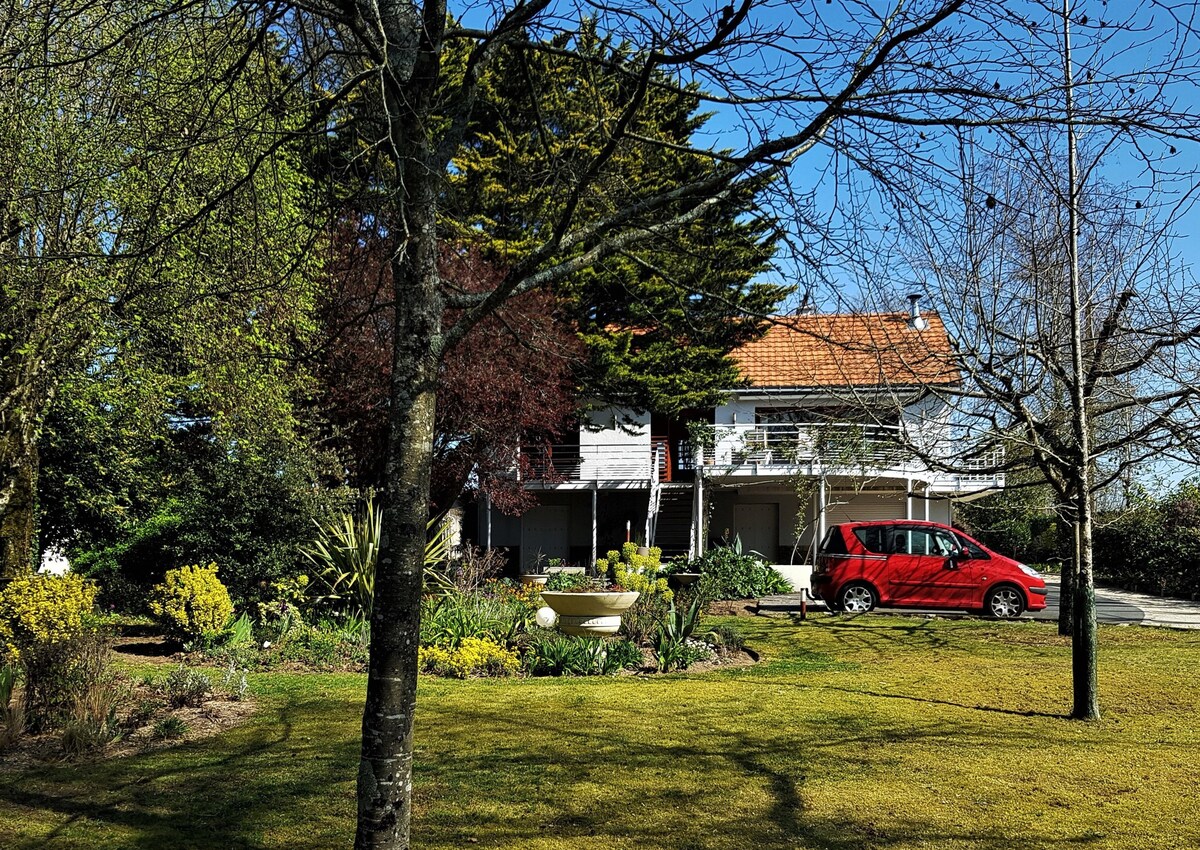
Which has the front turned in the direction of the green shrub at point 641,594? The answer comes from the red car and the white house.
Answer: the white house

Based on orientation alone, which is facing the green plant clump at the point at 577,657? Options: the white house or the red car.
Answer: the white house

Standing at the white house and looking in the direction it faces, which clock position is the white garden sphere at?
The white garden sphere is roughly at 12 o'clock from the white house.

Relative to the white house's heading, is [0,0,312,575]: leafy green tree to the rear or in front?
in front

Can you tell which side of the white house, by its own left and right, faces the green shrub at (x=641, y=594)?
front

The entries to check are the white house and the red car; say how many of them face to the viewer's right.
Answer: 1

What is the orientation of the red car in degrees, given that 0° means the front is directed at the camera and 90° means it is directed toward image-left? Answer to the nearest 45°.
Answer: approximately 270°

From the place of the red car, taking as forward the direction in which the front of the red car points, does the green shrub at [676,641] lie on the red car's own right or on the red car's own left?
on the red car's own right

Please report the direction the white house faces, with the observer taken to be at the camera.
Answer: facing the viewer

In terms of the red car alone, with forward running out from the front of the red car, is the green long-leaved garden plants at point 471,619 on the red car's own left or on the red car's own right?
on the red car's own right

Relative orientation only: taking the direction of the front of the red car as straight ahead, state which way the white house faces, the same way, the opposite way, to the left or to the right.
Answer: to the right

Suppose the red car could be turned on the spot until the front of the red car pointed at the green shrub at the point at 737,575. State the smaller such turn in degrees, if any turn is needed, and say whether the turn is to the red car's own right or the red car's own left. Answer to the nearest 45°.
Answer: approximately 135° to the red car's own left

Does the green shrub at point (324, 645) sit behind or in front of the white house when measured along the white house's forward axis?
in front

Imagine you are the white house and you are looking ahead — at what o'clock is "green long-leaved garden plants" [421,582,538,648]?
The green long-leaved garden plants is roughly at 12 o'clock from the white house.
